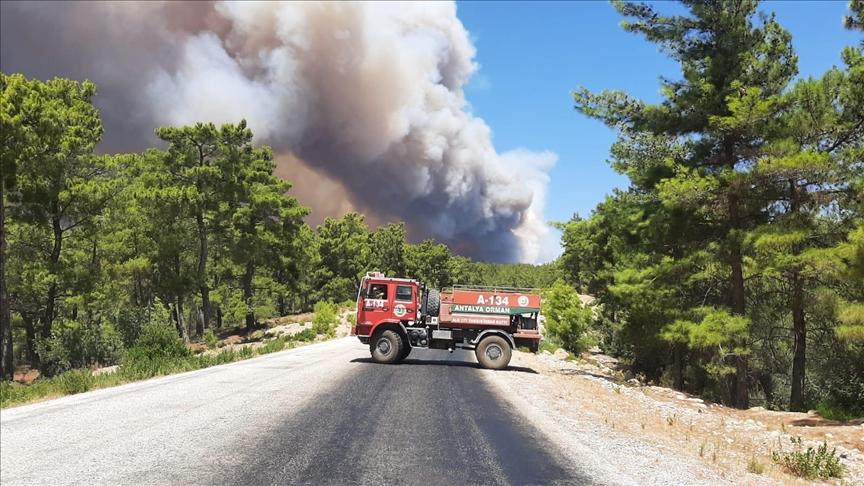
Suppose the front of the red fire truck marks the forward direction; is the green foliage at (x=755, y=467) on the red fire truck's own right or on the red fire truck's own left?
on the red fire truck's own left

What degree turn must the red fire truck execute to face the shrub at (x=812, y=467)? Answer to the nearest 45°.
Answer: approximately 135° to its left

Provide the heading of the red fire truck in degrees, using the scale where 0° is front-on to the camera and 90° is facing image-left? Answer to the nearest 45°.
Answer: approximately 90°

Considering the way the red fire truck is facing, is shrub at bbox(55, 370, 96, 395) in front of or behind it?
in front

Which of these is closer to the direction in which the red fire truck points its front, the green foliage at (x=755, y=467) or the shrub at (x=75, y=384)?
the shrub

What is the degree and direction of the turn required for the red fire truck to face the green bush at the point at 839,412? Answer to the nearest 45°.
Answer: approximately 180°

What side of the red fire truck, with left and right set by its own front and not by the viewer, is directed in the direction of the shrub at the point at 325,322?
right

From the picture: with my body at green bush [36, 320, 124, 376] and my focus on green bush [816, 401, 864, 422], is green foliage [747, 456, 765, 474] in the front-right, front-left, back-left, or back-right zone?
front-right

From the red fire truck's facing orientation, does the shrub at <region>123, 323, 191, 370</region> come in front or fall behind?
in front
